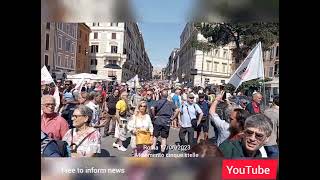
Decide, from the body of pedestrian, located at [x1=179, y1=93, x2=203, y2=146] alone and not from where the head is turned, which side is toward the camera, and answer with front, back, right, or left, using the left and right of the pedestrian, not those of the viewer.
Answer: front

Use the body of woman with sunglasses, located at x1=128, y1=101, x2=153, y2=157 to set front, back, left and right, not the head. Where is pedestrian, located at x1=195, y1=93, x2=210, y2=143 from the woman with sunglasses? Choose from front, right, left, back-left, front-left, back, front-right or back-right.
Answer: left

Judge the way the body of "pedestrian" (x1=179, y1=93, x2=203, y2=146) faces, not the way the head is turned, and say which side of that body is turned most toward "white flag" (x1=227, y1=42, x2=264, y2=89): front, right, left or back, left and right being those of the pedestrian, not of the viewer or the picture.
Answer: left

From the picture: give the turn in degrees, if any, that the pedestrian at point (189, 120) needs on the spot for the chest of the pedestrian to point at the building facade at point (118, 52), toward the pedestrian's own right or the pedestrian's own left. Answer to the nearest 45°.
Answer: approximately 180°

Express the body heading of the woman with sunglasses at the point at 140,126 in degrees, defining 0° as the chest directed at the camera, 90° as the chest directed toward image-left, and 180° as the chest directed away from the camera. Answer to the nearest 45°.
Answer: approximately 0°
